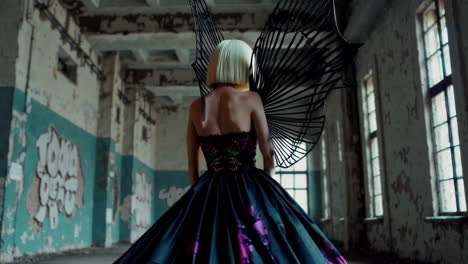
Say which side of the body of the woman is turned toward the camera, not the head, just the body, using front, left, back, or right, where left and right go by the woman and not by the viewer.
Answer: back

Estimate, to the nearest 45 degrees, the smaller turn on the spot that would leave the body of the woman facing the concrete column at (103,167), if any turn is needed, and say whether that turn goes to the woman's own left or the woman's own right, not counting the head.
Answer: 0° — they already face it
